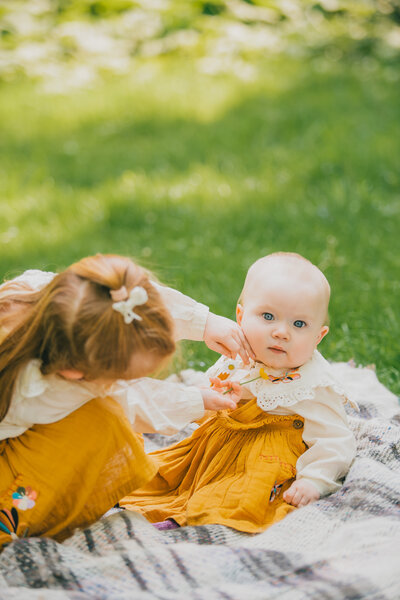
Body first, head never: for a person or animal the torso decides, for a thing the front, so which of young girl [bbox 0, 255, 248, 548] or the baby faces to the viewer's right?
the young girl

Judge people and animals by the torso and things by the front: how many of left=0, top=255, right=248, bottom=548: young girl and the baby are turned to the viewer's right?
1

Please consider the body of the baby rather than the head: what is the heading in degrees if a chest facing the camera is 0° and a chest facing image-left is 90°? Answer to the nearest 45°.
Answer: approximately 45°

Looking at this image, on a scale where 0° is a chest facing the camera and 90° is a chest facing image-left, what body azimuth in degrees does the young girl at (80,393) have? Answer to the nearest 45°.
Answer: approximately 270°
